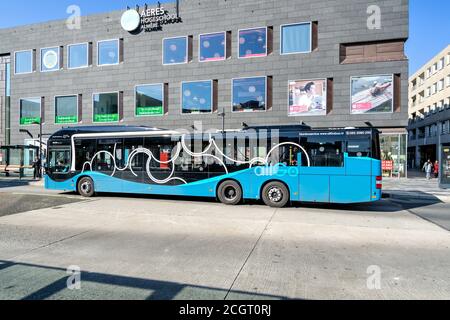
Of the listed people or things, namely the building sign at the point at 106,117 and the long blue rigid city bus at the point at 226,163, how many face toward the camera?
1

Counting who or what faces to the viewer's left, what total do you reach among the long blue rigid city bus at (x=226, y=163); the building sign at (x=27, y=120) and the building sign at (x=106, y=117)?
1

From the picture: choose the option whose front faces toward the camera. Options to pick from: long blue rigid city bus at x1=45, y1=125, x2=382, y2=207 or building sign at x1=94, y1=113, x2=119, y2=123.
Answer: the building sign

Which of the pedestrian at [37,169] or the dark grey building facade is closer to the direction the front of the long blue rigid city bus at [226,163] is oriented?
the pedestrian

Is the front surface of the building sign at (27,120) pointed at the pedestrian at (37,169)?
yes

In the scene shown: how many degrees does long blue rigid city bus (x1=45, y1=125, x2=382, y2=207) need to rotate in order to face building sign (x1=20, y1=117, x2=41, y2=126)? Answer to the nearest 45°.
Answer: approximately 45° to its right

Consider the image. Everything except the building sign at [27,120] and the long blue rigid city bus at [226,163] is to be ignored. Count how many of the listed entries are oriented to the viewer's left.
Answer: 1

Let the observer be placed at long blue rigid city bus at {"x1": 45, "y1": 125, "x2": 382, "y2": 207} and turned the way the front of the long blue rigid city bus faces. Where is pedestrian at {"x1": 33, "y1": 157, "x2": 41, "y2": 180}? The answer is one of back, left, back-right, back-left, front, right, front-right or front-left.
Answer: front-right

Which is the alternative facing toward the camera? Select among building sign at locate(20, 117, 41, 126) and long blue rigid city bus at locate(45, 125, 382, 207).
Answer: the building sign

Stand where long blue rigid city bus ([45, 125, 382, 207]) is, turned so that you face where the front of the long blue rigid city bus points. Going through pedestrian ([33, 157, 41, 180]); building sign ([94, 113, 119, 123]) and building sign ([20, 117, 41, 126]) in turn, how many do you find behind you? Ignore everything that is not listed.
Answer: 0

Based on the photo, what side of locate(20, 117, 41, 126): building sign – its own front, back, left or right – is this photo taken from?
front

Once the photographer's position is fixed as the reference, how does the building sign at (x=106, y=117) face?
facing the viewer

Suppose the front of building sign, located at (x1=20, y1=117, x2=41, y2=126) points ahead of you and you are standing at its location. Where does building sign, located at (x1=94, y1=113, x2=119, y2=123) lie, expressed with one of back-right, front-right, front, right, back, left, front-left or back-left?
front-left

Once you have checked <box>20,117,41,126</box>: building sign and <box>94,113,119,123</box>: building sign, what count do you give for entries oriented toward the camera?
2

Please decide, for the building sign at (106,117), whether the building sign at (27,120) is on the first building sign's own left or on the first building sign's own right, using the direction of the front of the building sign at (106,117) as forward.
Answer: on the first building sign's own right

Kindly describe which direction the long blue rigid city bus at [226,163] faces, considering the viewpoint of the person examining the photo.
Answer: facing to the left of the viewer

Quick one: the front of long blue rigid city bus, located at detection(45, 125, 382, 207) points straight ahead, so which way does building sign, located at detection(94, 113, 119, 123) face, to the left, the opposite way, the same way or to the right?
to the left
